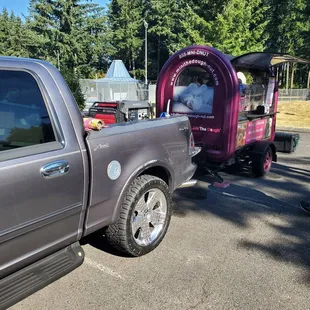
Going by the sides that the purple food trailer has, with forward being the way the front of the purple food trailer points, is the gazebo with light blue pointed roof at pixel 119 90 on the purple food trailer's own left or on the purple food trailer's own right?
on the purple food trailer's own right

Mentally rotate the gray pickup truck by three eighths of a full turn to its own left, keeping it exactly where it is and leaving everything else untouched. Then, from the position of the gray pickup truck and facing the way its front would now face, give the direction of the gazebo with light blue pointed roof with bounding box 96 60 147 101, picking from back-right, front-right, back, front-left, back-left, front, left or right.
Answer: left

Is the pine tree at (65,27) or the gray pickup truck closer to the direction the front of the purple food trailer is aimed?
the gray pickup truck

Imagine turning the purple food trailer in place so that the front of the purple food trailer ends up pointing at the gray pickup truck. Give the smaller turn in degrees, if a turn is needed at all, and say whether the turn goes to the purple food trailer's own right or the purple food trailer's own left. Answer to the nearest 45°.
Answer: approximately 45° to the purple food trailer's own left

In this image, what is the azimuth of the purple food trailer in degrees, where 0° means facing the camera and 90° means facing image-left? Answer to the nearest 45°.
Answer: approximately 45°

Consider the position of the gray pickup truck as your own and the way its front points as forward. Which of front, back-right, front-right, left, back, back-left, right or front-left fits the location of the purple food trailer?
back

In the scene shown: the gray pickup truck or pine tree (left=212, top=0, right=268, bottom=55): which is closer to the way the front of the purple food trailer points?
the gray pickup truck

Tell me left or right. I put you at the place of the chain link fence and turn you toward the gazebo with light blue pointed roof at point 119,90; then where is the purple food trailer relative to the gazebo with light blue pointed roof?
left

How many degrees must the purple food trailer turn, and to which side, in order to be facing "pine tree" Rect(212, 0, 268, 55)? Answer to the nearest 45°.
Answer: approximately 135° to its right

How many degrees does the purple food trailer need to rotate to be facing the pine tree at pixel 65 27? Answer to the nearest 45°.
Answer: approximately 90° to its right

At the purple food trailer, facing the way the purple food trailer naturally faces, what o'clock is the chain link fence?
The chain link fence is roughly at 5 o'clock from the purple food trailer.

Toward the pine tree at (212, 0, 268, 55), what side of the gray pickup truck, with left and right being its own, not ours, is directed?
back
